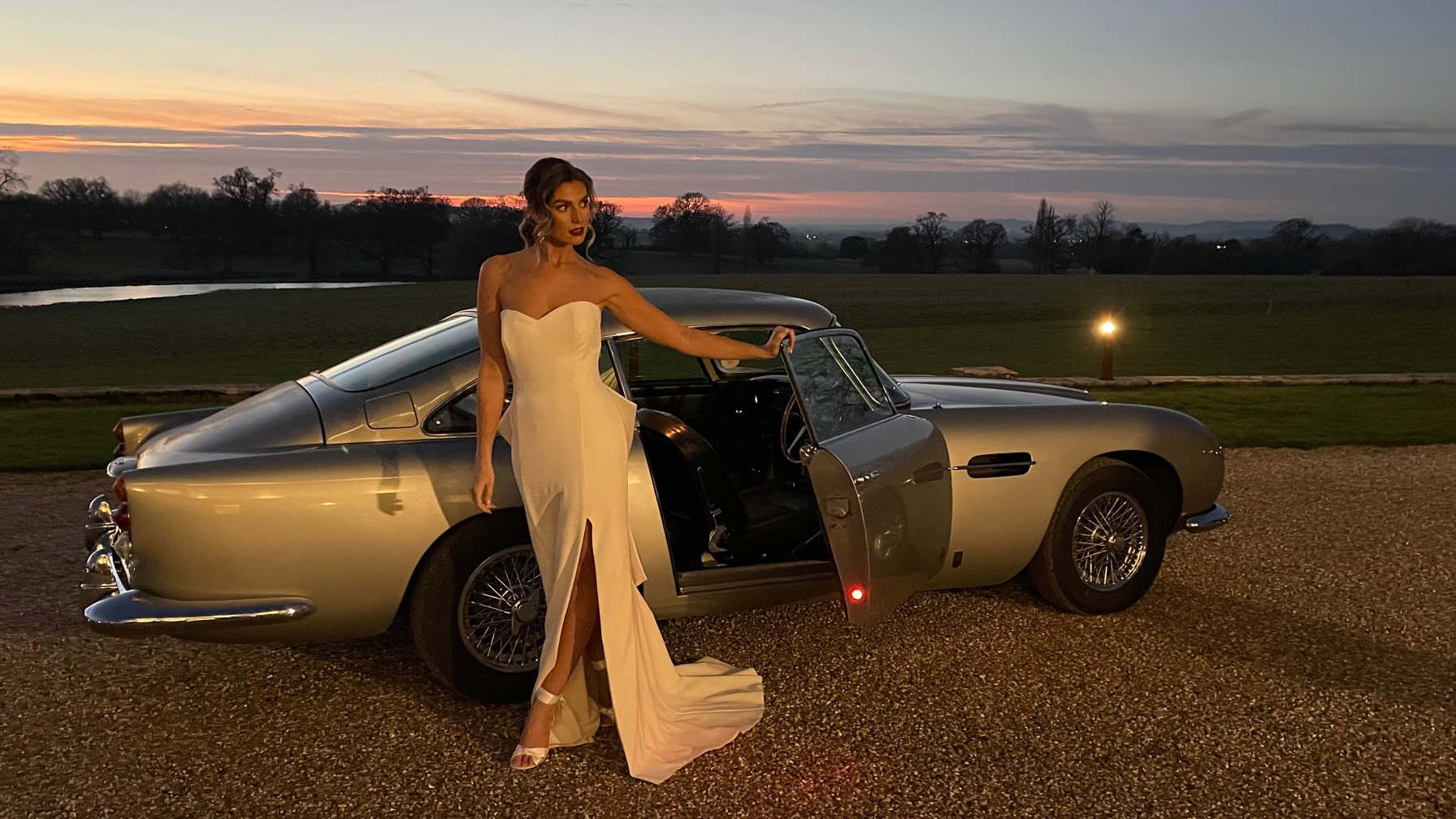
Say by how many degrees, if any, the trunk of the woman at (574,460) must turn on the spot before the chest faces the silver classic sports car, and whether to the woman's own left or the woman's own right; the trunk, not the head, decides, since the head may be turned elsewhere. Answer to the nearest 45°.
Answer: approximately 180°

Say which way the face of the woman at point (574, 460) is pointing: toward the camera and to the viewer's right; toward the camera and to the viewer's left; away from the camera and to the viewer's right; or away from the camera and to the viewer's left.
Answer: toward the camera and to the viewer's right

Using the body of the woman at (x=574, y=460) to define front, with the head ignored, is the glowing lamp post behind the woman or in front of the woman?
behind

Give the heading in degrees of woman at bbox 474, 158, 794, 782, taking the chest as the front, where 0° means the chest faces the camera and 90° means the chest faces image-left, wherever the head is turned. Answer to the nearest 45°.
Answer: approximately 0°
